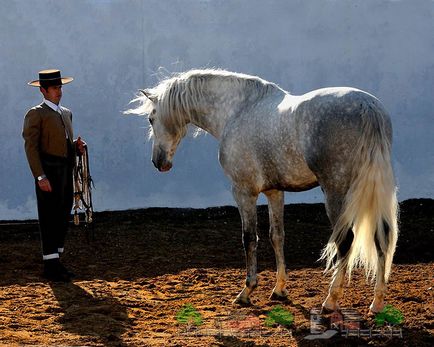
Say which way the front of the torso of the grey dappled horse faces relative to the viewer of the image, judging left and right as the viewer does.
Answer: facing away from the viewer and to the left of the viewer

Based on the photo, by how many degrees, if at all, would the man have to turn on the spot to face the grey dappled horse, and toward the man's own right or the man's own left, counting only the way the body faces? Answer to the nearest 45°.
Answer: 0° — they already face it

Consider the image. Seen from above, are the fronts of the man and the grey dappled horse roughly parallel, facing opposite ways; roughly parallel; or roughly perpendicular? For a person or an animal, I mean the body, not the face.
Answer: roughly parallel, facing opposite ways

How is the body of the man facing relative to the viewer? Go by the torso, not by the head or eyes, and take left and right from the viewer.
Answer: facing the viewer and to the right of the viewer
